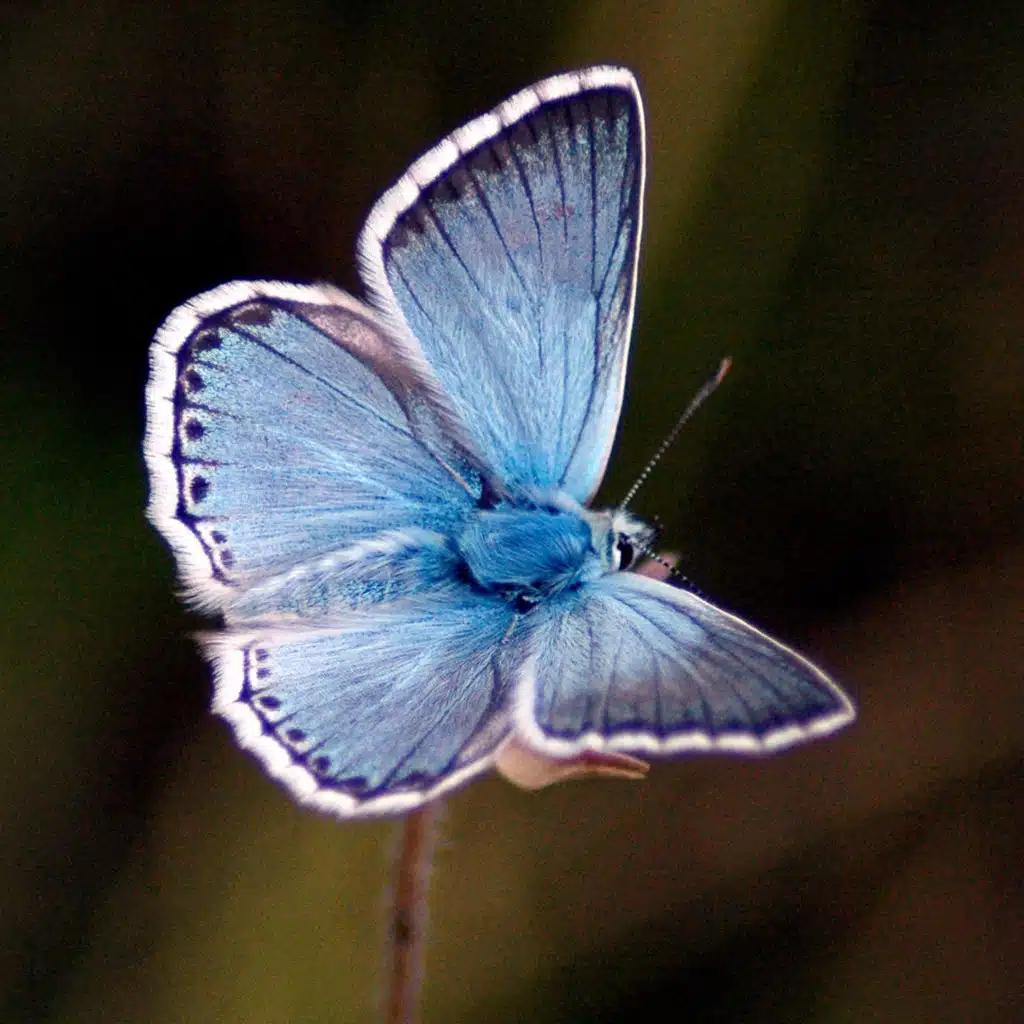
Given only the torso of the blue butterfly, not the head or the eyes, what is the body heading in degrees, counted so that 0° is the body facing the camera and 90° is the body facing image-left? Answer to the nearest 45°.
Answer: approximately 270°
